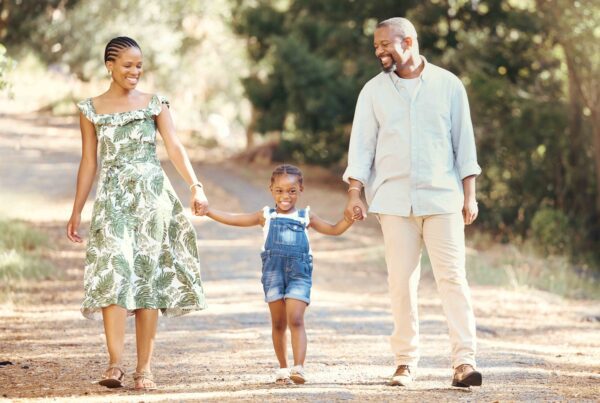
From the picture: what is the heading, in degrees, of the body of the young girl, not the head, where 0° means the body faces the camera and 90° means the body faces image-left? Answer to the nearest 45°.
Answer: approximately 0°

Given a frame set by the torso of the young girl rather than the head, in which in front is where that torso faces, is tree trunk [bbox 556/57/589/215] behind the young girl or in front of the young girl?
behind

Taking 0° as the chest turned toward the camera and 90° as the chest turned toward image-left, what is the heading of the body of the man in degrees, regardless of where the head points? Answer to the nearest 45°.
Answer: approximately 0°

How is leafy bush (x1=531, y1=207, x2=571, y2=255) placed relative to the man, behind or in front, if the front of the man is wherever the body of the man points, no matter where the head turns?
behind

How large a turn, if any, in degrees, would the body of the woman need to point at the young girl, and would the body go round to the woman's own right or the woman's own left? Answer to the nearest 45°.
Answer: approximately 90° to the woman's own left

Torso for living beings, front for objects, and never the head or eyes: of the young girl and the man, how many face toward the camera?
2

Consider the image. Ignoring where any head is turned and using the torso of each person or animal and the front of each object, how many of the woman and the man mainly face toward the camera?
2

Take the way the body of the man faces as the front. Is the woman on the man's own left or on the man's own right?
on the man's own right
